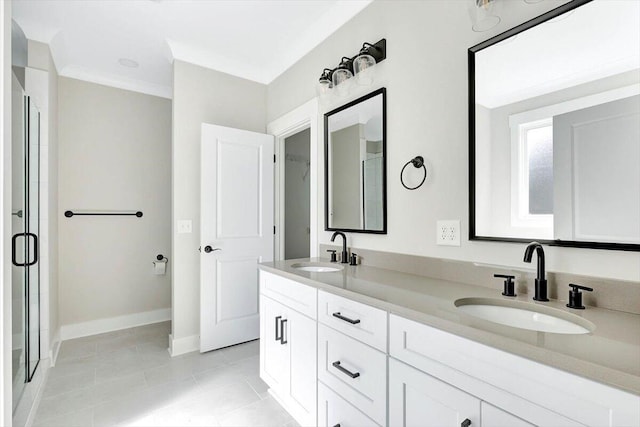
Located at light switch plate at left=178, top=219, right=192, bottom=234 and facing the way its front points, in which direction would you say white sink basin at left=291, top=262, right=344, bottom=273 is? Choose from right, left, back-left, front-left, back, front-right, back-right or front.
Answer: front-left

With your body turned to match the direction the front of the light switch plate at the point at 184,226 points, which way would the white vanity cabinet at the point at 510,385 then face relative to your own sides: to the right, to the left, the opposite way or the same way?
to the right

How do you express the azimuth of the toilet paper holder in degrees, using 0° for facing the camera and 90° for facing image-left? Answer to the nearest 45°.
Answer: approximately 0°

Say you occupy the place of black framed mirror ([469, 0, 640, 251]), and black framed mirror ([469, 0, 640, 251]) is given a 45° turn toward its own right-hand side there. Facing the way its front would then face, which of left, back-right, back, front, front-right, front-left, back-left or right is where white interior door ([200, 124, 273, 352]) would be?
front

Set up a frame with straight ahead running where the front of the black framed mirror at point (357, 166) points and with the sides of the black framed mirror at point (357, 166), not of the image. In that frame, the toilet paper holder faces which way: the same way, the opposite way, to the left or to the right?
to the left

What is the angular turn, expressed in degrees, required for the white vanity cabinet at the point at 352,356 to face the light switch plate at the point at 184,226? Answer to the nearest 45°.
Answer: approximately 90° to its right

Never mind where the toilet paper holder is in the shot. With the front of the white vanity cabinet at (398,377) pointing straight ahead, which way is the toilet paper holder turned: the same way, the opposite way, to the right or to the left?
to the left

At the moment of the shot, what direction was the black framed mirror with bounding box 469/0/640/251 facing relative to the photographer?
facing the viewer and to the left of the viewer

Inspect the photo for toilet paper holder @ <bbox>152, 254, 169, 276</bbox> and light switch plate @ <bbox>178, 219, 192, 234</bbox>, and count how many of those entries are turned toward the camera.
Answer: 2

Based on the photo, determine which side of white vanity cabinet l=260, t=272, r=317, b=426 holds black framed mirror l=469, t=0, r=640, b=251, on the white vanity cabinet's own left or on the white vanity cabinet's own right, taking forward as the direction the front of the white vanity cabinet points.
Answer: on the white vanity cabinet's own left

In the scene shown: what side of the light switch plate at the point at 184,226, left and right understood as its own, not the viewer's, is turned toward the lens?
front

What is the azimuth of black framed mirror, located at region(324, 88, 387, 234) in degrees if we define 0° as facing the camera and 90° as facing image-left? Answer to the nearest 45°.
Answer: approximately 45°

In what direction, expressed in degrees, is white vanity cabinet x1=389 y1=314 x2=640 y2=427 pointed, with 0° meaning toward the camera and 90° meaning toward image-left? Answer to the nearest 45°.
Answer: approximately 45°

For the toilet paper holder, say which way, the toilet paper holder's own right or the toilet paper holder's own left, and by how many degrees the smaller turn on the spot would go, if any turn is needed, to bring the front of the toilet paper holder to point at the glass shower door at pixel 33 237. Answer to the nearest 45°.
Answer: approximately 45° to the toilet paper holder's own right

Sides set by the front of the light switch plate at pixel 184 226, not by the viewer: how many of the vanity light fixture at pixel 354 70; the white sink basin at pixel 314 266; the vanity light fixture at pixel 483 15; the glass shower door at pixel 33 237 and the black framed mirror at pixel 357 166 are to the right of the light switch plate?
1

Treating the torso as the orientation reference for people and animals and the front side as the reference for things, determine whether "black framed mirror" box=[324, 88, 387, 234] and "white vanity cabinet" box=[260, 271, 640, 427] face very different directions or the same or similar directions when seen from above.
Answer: same or similar directions
